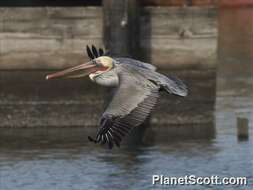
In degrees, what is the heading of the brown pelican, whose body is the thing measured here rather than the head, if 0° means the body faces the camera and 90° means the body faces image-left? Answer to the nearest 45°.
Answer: approximately 90°

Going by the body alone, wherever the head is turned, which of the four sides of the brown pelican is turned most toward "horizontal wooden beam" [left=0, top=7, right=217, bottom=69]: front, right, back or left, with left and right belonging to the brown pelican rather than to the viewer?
right

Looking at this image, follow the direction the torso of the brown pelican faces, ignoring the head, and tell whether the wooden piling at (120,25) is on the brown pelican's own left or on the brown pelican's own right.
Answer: on the brown pelican's own right
